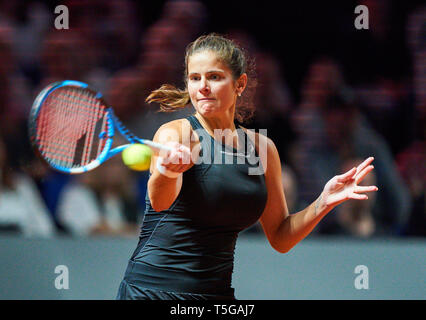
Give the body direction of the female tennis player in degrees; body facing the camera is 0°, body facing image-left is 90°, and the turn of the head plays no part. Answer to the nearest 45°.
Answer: approximately 315°
